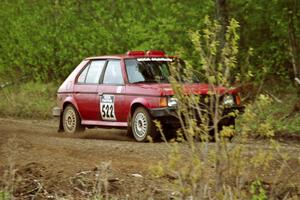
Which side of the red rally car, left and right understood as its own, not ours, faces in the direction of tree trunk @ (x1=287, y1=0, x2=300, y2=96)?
left

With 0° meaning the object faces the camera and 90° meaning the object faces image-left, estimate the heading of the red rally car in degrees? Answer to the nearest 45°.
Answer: approximately 315°
